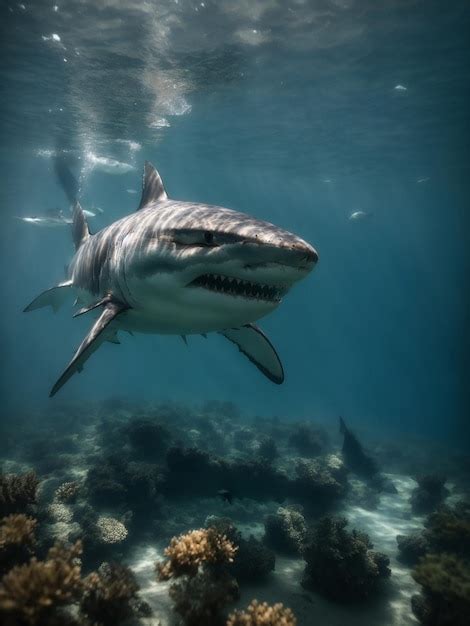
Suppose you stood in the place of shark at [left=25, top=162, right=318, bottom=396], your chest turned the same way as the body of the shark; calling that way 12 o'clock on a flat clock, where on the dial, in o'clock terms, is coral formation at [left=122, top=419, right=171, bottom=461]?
The coral formation is roughly at 7 o'clock from the shark.

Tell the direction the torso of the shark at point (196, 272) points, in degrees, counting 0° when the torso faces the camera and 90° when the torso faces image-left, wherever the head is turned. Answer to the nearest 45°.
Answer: approximately 315°

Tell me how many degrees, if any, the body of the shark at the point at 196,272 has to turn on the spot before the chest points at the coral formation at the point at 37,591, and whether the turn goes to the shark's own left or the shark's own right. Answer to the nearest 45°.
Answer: approximately 90° to the shark's own right
